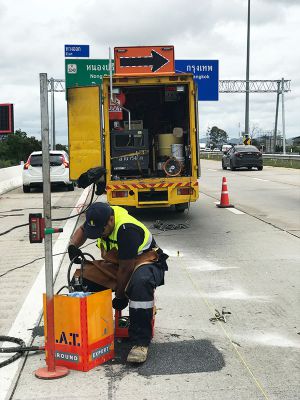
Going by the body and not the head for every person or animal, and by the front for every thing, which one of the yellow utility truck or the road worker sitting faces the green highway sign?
the yellow utility truck

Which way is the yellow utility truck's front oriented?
away from the camera

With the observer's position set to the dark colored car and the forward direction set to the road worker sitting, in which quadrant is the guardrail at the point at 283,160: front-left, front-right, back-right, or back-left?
back-left

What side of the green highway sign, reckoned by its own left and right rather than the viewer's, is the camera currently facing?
front

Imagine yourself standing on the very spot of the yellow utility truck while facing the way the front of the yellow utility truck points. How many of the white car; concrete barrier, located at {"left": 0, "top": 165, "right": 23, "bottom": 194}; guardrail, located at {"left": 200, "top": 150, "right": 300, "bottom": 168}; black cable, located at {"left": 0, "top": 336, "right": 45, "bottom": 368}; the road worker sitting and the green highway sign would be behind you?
2

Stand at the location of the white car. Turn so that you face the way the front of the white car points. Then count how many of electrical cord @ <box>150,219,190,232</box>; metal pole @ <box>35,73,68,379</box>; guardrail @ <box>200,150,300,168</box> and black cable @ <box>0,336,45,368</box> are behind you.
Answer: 3

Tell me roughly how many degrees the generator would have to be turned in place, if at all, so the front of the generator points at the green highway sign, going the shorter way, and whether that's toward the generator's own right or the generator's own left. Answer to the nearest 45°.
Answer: approximately 180°

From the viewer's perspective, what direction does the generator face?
toward the camera

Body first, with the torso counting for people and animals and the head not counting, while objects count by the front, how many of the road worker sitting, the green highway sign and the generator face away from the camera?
0

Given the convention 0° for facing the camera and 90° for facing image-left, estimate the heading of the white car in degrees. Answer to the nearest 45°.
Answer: approximately 180°

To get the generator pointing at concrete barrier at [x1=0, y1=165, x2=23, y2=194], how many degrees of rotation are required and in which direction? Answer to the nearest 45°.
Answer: approximately 135° to its right

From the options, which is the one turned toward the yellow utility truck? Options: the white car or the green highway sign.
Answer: the green highway sign

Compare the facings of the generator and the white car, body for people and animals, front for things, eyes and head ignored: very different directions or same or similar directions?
very different directions

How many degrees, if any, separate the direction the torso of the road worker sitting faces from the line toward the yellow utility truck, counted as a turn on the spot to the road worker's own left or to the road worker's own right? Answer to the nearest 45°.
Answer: approximately 135° to the road worker's own right

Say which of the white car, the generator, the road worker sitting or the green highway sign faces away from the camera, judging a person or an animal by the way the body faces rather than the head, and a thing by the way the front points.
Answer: the white car

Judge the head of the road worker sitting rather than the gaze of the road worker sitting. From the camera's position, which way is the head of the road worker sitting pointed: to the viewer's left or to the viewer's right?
to the viewer's left

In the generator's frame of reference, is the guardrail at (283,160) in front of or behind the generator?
behind

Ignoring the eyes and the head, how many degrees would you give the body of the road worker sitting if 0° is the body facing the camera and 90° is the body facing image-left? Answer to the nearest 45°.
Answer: approximately 45°
